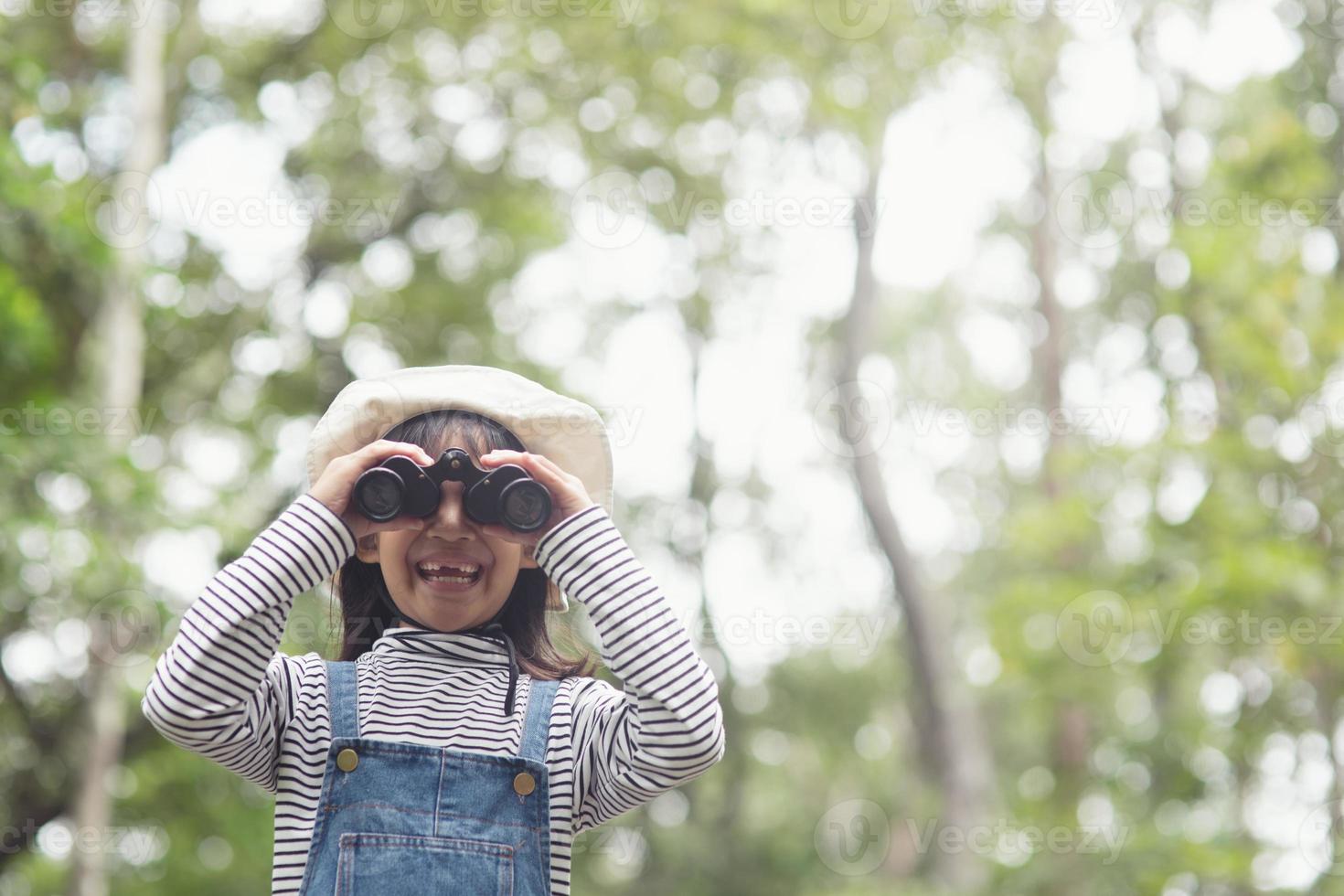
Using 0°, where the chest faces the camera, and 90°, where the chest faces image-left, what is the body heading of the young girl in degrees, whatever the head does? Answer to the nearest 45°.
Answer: approximately 0°

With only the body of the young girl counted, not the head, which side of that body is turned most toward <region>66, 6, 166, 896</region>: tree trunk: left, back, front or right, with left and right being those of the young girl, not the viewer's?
back

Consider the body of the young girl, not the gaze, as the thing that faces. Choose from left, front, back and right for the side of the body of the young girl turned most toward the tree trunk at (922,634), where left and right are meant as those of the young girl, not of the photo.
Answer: back

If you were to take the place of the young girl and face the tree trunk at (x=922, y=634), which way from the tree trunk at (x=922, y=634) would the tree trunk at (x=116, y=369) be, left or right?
left
